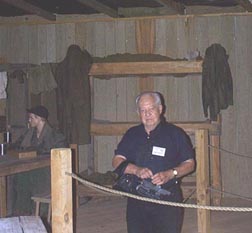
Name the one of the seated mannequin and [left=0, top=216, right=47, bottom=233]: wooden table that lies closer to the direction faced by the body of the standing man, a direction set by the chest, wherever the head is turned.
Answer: the wooden table

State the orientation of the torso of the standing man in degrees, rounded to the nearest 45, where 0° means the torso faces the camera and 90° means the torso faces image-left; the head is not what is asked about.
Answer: approximately 0°

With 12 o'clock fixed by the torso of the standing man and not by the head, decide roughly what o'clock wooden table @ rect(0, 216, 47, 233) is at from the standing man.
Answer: The wooden table is roughly at 2 o'clock from the standing man.

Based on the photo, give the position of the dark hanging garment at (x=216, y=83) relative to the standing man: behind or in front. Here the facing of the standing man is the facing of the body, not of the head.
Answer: behind

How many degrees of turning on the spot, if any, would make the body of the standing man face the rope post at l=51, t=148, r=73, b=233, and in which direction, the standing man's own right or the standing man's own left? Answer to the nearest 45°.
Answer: approximately 45° to the standing man's own right

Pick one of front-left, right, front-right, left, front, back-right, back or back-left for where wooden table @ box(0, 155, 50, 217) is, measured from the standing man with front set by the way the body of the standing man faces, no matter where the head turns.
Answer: back-right

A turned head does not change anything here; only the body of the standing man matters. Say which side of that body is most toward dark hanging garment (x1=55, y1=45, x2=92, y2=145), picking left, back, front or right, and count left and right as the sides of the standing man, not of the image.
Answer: back

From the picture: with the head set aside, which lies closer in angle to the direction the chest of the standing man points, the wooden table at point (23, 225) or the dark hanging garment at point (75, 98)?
the wooden table

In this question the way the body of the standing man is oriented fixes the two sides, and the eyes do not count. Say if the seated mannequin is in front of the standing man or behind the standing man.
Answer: behind

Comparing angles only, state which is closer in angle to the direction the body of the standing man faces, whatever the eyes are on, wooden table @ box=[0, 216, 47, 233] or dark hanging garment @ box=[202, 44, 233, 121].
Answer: the wooden table

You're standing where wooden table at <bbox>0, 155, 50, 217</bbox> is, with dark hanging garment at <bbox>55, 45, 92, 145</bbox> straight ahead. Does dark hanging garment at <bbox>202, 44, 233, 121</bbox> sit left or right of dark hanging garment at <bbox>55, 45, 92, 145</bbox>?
right
